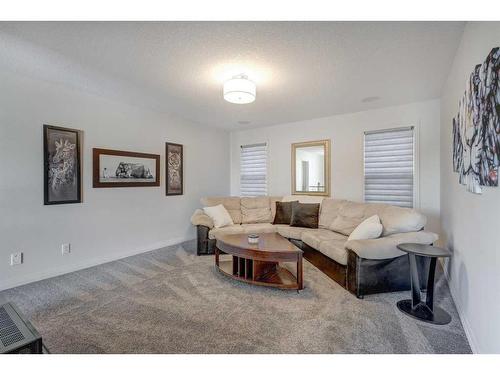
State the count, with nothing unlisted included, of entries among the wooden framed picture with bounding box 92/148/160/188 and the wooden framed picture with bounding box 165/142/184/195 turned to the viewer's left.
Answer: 0

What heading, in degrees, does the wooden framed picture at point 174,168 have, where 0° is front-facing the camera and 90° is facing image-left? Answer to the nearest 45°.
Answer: approximately 315°

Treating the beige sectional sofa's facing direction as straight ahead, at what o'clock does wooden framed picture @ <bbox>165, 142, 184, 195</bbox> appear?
The wooden framed picture is roughly at 2 o'clock from the beige sectional sofa.

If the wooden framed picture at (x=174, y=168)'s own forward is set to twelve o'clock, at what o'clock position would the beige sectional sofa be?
The beige sectional sofa is roughly at 12 o'clock from the wooden framed picture.

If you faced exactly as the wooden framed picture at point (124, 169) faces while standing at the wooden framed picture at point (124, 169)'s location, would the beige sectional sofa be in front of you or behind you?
in front

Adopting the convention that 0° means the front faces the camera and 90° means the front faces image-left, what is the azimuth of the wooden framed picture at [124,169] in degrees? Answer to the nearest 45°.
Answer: approximately 315°

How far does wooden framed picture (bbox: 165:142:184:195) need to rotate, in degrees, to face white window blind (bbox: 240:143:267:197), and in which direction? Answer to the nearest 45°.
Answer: approximately 45° to its left

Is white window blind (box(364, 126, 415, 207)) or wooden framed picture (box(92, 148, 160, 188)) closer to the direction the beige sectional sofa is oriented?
the wooden framed picture

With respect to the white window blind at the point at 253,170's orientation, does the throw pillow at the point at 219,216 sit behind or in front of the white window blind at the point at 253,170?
in front

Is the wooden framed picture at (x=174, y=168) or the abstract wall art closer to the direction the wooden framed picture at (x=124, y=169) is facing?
the abstract wall art
